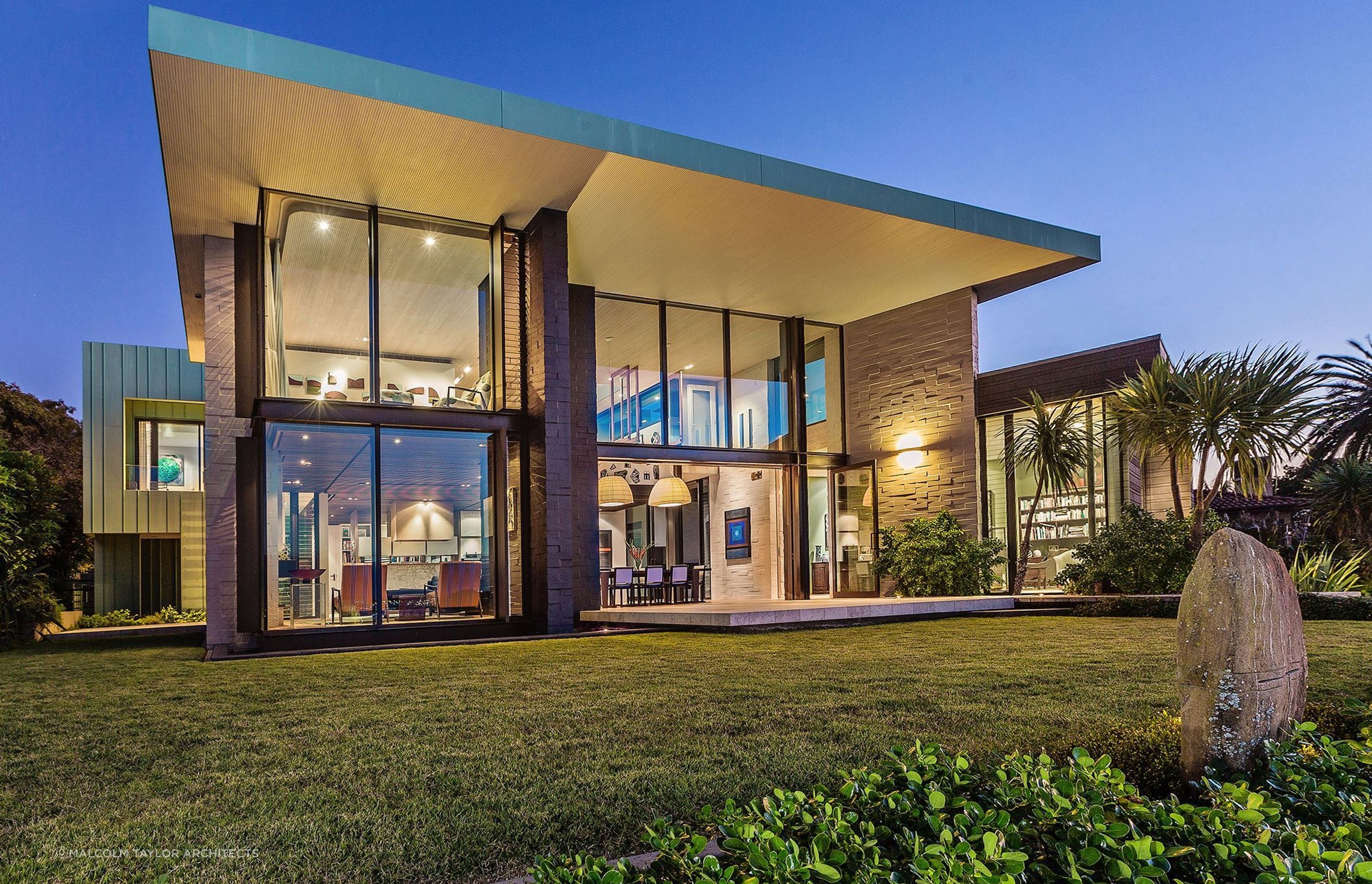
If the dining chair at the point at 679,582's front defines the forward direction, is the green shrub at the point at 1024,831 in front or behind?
behind

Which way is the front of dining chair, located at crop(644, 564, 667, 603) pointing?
away from the camera

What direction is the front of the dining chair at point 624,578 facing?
away from the camera

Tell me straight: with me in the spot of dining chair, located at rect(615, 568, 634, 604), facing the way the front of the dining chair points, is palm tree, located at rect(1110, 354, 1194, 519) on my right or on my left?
on my right

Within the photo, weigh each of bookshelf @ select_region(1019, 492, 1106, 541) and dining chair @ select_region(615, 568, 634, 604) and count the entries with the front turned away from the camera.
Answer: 1

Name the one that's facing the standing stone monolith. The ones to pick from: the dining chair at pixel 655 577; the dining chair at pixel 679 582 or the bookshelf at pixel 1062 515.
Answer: the bookshelf

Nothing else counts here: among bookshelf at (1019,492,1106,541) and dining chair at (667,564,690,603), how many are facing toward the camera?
1

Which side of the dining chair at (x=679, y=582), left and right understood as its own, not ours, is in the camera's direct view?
back

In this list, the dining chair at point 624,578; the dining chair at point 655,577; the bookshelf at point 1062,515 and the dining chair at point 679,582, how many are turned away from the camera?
3

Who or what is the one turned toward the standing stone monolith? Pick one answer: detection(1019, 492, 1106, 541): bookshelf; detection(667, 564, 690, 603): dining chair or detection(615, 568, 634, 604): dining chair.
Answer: the bookshelf

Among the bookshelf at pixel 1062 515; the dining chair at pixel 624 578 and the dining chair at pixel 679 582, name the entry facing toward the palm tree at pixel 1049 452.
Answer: the bookshelf

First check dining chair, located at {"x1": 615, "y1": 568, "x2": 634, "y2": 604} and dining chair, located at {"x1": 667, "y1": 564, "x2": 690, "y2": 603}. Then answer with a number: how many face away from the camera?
2
